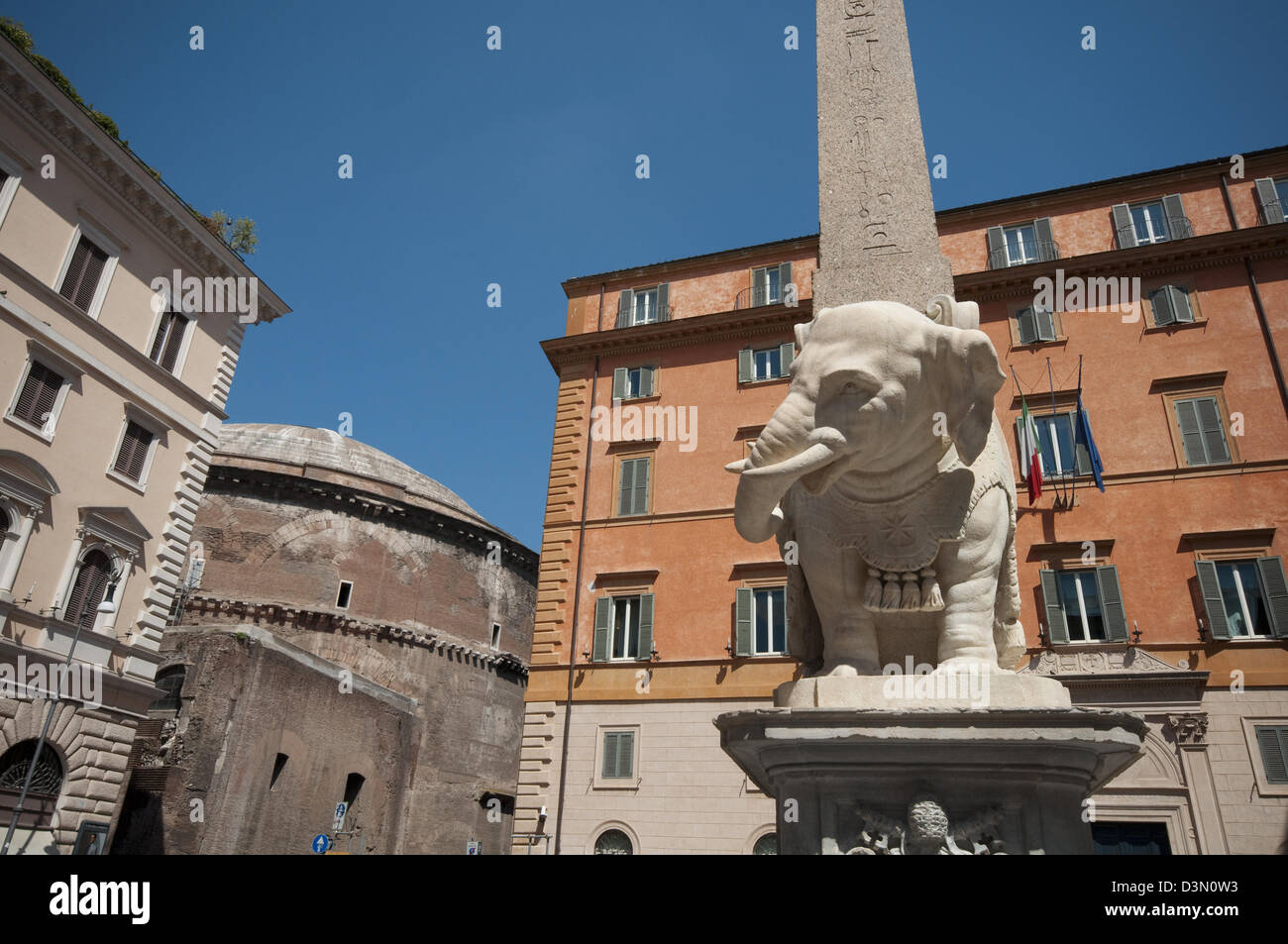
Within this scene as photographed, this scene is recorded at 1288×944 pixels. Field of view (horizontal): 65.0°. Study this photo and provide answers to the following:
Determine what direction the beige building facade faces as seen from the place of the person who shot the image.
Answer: facing the viewer and to the right of the viewer

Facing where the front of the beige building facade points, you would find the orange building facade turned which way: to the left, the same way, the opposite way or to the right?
to the right

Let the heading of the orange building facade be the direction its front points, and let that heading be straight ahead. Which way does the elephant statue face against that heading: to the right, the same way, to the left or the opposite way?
the same way

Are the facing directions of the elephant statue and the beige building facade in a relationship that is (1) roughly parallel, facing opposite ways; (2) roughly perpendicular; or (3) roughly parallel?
roughly perpendicular

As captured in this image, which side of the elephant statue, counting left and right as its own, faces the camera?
front

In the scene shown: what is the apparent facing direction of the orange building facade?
toward the camera

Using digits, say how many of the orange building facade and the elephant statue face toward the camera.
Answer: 2

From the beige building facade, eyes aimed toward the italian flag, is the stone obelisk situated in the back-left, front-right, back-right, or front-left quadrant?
front-right

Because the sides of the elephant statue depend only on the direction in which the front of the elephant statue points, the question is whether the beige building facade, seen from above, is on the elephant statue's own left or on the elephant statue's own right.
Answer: on the elephant statue's own right

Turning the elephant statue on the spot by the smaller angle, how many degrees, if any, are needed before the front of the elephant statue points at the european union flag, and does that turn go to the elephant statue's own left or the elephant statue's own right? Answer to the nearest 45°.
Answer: approximately 180°

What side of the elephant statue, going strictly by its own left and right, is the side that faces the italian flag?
back

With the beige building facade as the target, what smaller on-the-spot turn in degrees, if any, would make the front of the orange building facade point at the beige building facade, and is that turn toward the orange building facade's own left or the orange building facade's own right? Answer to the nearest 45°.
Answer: approximately 90° to the orange building facade's own right

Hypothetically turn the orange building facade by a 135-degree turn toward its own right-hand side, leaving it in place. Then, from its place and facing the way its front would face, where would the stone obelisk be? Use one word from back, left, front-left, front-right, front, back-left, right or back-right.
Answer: back-left

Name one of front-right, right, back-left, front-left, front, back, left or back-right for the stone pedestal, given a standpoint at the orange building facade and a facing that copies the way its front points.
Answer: front
